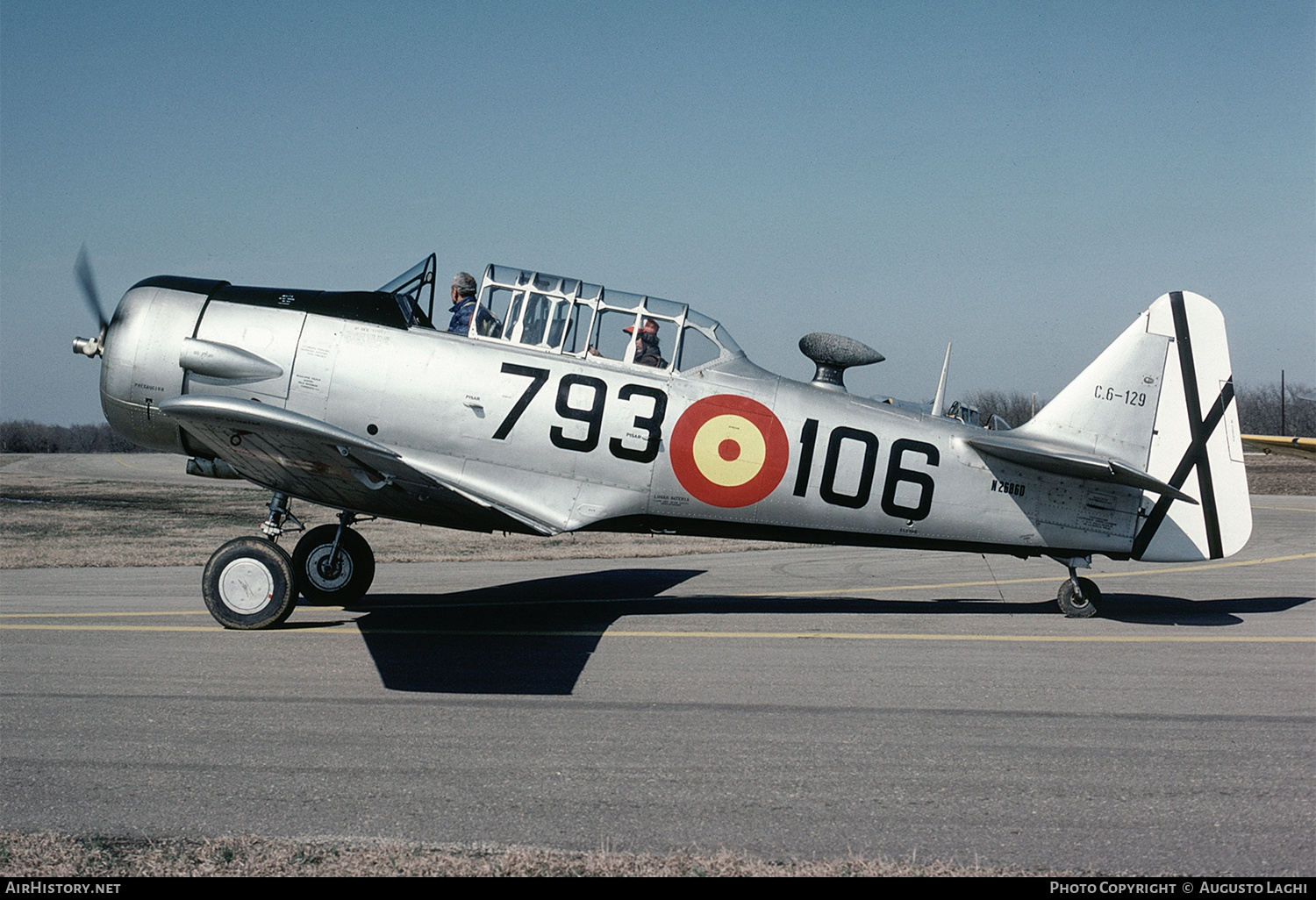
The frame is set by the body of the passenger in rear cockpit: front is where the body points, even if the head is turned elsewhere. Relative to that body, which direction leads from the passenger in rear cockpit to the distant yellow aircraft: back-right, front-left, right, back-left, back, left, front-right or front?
back-right

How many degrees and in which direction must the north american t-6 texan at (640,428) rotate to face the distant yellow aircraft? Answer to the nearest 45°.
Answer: approximately 135° to its right

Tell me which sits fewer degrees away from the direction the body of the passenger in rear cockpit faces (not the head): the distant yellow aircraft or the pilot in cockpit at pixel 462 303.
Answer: the pilot in cockpit

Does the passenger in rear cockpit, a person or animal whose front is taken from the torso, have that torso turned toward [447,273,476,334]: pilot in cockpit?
yes

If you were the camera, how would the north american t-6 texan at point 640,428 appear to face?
facing to the left of the viewer

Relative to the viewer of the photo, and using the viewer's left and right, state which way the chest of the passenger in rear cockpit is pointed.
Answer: facing to the left of the viewer
